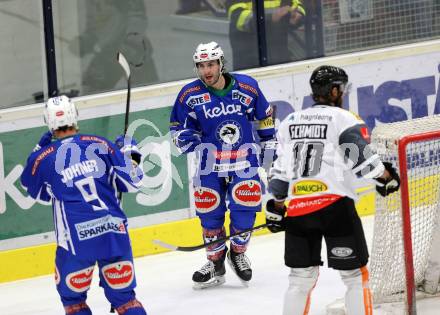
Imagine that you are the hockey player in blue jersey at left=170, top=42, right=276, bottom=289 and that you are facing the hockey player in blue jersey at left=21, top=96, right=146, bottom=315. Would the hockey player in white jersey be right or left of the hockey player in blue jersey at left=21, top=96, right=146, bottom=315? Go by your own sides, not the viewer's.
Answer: left

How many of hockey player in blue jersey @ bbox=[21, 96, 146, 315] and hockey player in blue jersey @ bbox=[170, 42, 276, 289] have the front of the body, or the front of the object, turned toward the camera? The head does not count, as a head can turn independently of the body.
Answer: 1

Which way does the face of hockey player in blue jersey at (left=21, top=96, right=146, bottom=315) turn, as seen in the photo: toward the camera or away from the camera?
away from the camera

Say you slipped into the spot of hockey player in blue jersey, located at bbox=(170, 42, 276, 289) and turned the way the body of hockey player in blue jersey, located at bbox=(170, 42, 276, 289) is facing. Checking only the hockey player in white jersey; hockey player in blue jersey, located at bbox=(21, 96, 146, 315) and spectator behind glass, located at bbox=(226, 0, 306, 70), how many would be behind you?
1

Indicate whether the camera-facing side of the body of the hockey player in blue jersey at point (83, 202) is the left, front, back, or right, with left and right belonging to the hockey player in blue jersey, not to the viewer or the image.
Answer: back

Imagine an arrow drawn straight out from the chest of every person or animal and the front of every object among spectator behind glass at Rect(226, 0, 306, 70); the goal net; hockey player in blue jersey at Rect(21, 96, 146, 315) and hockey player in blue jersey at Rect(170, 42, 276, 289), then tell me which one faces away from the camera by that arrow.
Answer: hockey player in blue jersey at Rect(21, 96, 146, 315)

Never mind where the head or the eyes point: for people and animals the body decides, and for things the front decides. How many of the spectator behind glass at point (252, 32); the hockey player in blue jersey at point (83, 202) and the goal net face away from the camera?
1

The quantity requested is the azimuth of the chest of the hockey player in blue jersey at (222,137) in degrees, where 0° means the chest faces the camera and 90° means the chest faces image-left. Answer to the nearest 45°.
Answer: approximately 0°

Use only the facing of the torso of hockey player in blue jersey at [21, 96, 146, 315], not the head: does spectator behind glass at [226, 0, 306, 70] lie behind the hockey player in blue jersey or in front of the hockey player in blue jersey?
in front

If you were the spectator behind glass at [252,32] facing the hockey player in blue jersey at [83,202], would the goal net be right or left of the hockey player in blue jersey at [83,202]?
left

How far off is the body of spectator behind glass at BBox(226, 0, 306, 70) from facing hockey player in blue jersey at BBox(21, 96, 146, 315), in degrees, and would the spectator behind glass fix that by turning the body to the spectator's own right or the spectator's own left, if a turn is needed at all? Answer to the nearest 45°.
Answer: approximately 45° to the spectator's own right
